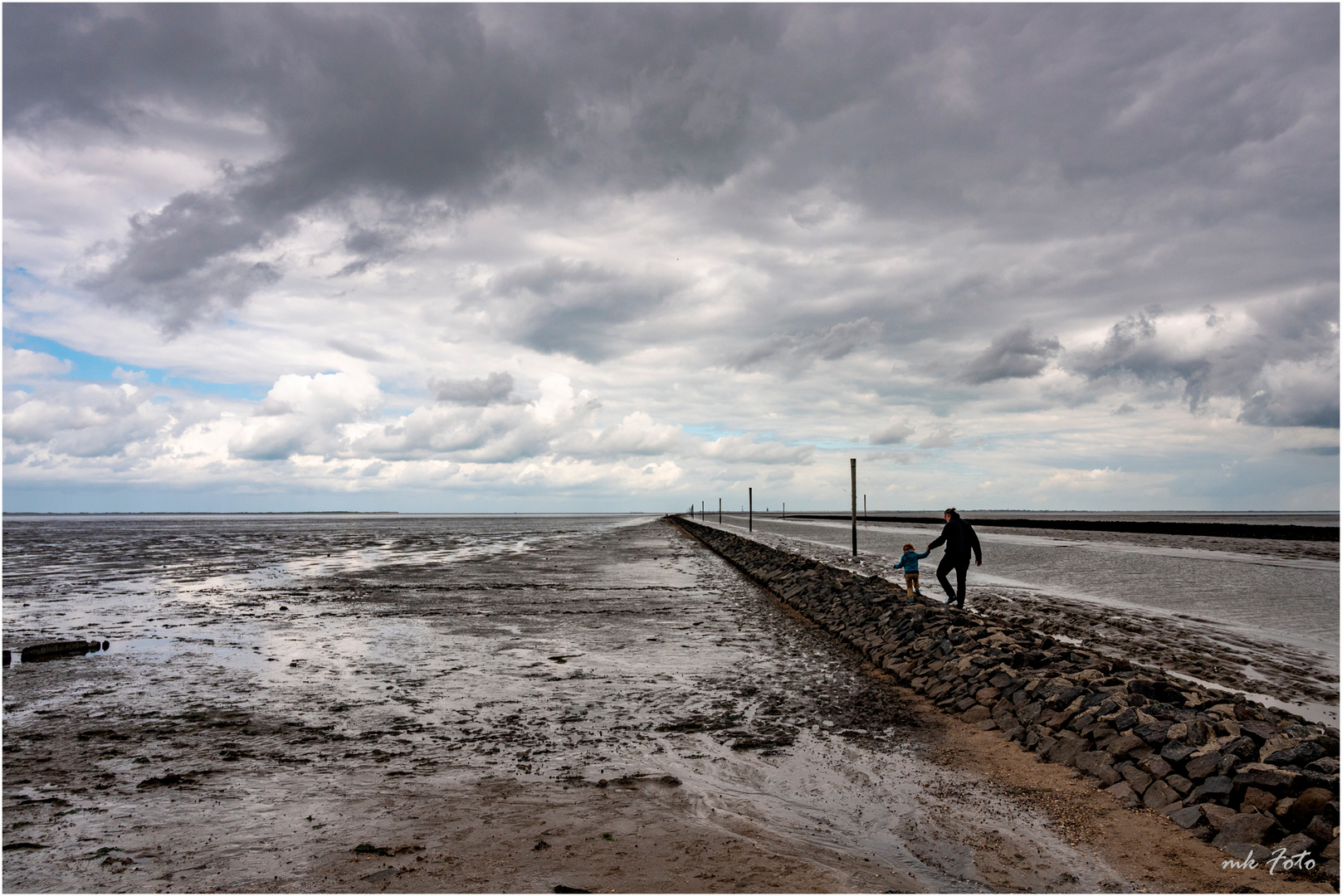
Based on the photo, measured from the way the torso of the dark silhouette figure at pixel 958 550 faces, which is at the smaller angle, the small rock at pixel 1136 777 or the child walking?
the child walking

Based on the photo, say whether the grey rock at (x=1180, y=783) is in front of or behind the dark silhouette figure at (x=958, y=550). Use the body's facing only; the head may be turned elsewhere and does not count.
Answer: behind

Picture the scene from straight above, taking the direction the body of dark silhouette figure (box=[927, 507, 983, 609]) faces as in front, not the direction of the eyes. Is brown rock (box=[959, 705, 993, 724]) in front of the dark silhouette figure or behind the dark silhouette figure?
behind

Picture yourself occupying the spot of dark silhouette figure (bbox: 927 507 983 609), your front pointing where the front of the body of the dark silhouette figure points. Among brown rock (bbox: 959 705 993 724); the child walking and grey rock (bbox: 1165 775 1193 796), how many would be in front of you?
1

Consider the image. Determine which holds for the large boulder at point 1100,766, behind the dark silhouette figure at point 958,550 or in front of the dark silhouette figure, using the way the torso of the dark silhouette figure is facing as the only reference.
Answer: behind

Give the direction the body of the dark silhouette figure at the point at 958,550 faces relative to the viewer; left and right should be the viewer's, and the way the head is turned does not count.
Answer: facing away from the viewer and to the left of the viewer

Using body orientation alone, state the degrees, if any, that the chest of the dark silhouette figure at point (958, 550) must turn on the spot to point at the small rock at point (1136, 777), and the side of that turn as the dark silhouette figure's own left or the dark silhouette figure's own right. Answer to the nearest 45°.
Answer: approximately 135° to the dark silhouette figure's own left

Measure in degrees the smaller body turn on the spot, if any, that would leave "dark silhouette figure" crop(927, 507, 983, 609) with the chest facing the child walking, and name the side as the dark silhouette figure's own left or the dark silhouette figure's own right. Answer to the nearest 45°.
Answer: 0° — they already face them
